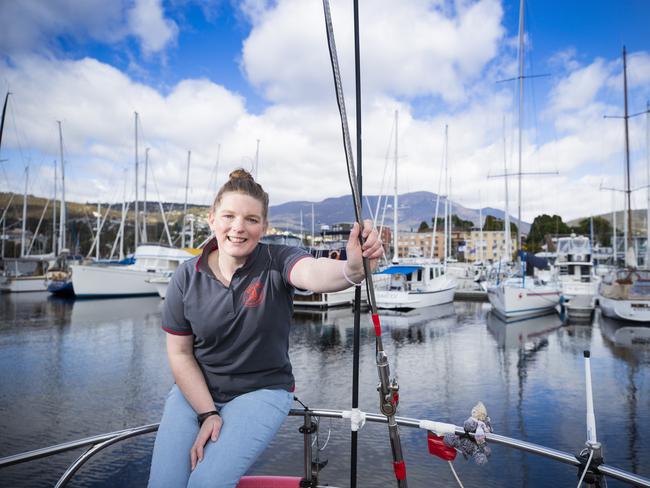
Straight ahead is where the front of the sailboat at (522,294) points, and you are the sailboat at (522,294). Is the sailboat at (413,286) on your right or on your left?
on your right

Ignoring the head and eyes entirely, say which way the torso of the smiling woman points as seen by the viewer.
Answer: toward the camera

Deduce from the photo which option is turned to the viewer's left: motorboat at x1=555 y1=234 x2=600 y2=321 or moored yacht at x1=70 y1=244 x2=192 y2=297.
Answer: the moored yacht

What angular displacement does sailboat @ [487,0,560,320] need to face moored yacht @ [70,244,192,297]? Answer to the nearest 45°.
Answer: approximately 45° to its right

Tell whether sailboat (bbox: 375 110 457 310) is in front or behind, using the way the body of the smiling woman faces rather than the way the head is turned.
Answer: behind

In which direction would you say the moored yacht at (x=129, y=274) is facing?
to the viewer's left

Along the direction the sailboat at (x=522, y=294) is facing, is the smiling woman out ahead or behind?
ahead

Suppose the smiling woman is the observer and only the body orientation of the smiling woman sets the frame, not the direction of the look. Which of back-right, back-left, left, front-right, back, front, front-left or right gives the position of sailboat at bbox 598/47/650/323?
back-left

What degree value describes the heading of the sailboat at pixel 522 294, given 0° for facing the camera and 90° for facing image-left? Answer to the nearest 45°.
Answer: approximately 45°

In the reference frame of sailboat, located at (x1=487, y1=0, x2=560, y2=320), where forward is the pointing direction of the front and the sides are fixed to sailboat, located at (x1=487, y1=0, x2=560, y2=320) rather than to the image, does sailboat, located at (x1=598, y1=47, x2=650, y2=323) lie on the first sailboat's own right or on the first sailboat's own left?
on the first sailboat's own left

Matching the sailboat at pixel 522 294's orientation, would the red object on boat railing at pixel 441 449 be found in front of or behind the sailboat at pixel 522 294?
in front
